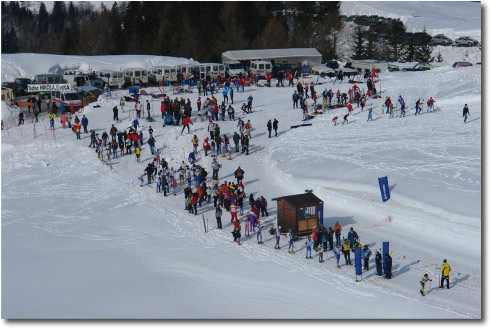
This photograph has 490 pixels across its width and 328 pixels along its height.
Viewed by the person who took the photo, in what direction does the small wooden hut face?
facing the viewer and to the right of the viewer

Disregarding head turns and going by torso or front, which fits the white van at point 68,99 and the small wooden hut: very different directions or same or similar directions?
same or similar directions

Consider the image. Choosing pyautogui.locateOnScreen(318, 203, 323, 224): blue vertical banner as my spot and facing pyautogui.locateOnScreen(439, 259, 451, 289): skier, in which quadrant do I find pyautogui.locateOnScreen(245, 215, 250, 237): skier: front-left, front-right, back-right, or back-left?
back-right

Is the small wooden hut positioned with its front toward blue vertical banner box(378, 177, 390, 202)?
no

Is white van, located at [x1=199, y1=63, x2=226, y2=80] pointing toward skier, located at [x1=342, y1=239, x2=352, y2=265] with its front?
no

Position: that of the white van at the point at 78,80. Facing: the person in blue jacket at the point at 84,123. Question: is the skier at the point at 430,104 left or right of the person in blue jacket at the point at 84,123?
left

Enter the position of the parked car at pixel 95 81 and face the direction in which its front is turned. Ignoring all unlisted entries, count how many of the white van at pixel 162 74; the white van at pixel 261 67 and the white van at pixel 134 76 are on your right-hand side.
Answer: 0

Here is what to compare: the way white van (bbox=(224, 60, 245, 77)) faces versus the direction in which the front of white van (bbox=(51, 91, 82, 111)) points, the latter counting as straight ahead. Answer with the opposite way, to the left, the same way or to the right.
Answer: the same way

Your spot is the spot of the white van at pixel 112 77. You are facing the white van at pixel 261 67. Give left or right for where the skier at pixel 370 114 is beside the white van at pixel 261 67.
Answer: right

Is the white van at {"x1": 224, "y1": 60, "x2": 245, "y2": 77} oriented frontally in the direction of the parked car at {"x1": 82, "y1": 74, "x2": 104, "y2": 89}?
no

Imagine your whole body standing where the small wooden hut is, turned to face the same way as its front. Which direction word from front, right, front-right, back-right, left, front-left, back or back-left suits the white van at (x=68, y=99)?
back

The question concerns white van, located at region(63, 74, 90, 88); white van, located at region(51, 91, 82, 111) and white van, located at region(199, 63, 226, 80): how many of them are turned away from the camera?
0

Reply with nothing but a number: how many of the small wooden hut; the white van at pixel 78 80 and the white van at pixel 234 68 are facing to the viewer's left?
0
